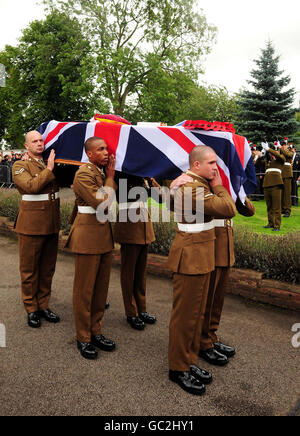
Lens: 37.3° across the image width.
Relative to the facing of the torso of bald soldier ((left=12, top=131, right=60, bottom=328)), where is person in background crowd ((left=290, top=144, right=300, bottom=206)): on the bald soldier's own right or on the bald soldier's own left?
on the bald soldier's own left

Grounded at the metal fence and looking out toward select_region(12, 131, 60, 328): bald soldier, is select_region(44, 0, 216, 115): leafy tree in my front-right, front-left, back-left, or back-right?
back-left

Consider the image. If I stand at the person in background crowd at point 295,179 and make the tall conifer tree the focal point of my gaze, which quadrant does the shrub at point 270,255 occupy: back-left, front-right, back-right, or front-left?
back-left

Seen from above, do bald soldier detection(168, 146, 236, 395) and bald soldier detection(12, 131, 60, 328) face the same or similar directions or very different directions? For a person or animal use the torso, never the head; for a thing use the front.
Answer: same or similar directions

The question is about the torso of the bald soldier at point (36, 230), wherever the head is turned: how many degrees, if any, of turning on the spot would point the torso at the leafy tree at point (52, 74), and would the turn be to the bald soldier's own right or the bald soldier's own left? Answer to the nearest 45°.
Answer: approximately 135° to the bald soldier's own left

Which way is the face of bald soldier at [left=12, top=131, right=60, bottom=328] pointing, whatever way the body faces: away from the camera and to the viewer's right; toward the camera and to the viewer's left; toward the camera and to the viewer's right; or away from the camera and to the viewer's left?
toward the camera and to the viewer's right

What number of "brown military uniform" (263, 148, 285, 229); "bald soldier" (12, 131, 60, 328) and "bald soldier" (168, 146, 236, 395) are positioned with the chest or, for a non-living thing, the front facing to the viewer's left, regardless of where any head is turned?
1

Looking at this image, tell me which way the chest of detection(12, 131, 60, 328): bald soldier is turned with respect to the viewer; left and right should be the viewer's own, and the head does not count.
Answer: facing the viewer and to the right of the viewer

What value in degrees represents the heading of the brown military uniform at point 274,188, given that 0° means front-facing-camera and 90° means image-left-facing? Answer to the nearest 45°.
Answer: approximately 90°
